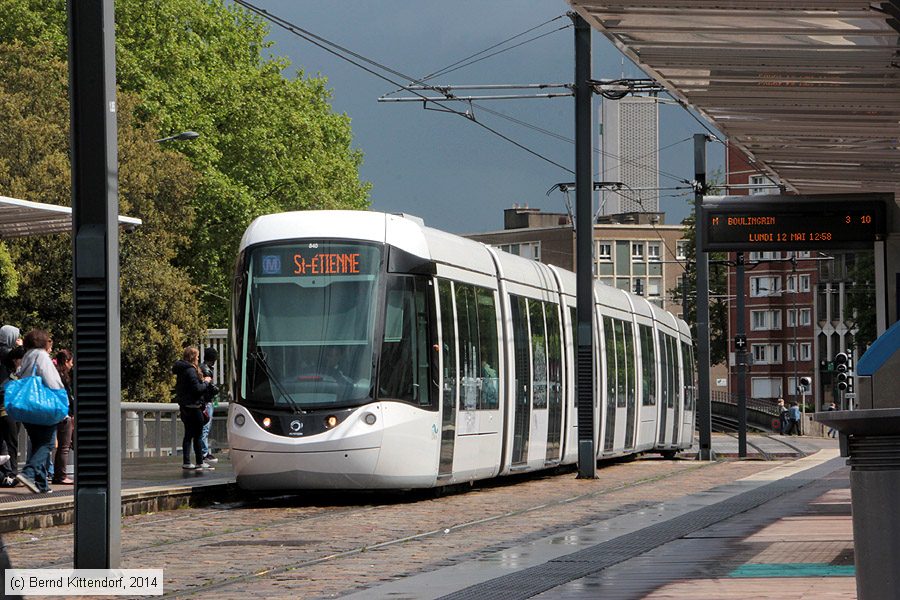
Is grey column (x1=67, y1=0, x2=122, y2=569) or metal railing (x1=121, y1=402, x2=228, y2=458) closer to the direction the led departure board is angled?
the grey column

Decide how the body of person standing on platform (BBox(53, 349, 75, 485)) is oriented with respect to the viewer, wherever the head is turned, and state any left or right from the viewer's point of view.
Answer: facing to the right of the viewer

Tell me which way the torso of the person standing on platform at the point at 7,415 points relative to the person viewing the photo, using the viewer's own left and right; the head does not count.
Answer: facing to the right of the viewer

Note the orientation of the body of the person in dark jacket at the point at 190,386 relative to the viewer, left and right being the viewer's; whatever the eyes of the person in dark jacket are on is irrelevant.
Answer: facing to the right of the viewer

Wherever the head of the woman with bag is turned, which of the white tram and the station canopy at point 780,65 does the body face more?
the white tram

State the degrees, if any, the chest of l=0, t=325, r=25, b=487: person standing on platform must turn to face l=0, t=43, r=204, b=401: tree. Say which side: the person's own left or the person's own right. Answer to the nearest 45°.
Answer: approximately 90° to the person's own left

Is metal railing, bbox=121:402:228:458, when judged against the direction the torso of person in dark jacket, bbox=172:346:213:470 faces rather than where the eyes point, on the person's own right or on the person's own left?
on the person's own left
